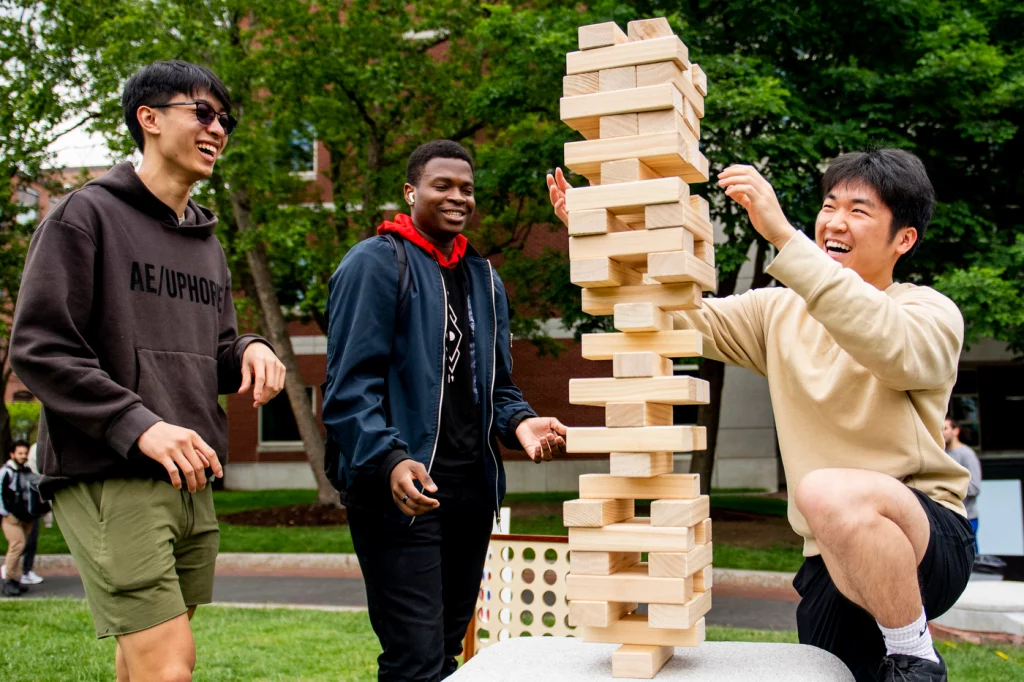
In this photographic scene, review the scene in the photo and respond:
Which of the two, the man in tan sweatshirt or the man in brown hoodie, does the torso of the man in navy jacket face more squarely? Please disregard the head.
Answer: the man in tan sweatshirt

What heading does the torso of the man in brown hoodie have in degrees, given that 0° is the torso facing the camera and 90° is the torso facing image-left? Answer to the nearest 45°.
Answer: approximately 315°

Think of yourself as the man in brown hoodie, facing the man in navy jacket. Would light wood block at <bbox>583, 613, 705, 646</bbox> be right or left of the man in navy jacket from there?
right

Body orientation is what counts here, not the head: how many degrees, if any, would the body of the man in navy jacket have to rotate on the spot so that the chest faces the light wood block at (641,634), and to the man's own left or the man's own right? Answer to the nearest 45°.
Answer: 0° — they already face it

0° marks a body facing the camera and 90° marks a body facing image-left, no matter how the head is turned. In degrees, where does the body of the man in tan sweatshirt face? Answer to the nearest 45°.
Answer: approximately 45°

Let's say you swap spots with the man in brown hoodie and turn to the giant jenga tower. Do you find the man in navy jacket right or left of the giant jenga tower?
left

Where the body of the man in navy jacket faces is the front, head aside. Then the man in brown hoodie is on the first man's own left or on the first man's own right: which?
on the first man's own right
